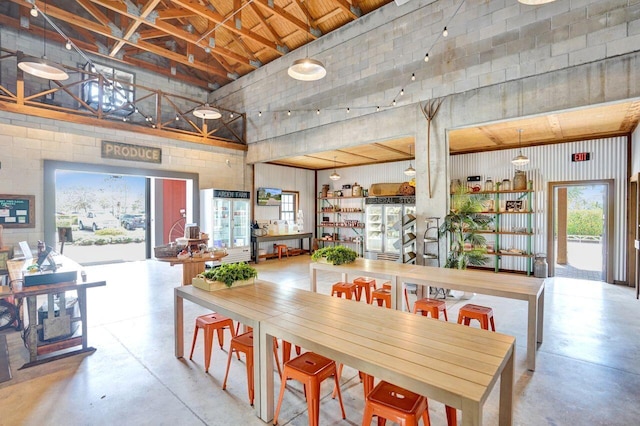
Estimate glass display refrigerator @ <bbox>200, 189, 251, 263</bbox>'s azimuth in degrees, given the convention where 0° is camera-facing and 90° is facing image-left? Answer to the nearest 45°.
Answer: approximately 315°

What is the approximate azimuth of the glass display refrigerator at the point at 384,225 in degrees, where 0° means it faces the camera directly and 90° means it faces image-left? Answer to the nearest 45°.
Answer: approximately 0°

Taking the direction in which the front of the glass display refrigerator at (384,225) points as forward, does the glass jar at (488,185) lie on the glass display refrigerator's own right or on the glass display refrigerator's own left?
on the glass display refrigerator's own left

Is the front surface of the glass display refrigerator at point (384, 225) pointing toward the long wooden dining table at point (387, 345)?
yes

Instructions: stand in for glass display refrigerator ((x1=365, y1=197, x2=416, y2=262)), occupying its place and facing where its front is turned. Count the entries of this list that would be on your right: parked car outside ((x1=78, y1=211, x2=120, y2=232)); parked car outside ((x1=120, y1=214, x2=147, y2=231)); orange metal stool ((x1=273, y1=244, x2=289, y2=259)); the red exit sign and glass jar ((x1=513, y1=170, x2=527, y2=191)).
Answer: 3

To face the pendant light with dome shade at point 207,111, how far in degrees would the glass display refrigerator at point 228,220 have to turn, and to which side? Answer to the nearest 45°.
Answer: approximately 45° to its right

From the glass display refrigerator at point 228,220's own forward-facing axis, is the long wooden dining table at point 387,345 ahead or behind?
ahead

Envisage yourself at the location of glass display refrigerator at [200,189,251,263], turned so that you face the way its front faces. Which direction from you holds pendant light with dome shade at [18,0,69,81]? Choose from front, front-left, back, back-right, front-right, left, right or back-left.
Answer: right

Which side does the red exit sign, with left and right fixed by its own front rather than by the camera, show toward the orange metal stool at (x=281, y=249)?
right

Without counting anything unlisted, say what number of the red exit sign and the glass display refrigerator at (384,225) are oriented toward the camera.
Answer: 2

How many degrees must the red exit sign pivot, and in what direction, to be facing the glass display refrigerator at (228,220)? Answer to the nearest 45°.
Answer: approximately 45° to its right

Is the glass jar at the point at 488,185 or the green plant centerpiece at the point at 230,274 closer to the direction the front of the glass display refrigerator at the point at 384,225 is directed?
the green plant centerpiece
